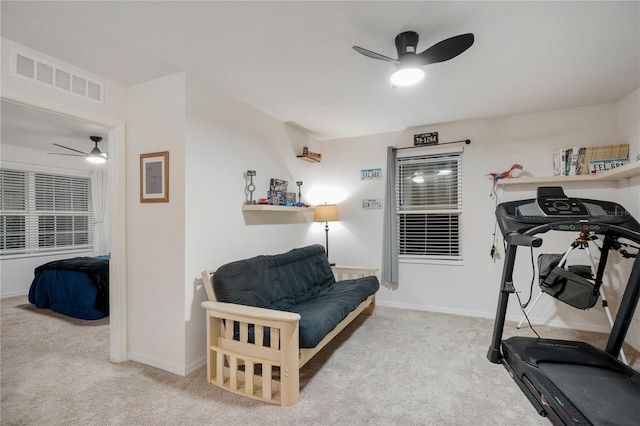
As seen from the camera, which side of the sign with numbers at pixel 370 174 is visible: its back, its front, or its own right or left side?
front

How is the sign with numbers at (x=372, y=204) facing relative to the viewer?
toward the camera

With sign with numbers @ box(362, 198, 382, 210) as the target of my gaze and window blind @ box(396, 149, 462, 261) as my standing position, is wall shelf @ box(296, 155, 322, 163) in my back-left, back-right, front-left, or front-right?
front-left

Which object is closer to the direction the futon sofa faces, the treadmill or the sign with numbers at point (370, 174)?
the treadmill

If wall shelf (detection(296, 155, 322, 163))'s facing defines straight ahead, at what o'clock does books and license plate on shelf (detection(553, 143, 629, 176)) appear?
The books and license plate on shelf is roughly at 11 o'clock from the wall shelf.

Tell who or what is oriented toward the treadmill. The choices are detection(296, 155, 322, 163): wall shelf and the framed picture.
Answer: the wall shelf

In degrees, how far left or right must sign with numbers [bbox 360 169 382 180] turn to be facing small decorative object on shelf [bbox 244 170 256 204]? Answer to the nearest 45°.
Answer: approximately 45° to its right

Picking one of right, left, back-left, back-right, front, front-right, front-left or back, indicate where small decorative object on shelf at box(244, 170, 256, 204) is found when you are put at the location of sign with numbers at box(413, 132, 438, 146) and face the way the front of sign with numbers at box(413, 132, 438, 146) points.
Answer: front-right

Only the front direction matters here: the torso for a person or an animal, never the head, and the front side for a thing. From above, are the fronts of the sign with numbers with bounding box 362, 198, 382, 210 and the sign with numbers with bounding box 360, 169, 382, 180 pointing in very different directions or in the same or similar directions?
same or similar directions

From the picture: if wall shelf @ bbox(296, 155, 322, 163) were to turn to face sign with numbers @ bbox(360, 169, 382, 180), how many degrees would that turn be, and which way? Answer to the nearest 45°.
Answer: approximately 45° to its left

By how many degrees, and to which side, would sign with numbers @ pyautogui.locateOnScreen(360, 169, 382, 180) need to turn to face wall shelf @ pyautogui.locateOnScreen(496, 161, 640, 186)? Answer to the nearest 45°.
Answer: approximately 90° to its left

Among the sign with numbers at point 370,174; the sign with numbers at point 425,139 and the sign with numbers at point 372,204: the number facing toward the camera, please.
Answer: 3

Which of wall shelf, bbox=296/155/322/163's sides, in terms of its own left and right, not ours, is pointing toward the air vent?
right

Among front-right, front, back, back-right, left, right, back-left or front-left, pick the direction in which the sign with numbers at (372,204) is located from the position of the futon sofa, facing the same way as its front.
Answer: left

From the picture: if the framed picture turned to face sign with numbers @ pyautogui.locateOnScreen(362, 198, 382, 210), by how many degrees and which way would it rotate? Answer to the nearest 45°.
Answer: approximately 135° to its left

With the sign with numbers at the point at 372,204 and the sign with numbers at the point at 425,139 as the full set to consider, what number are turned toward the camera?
2

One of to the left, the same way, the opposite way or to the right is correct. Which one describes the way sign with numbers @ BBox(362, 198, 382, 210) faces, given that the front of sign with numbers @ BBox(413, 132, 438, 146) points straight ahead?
the same way
